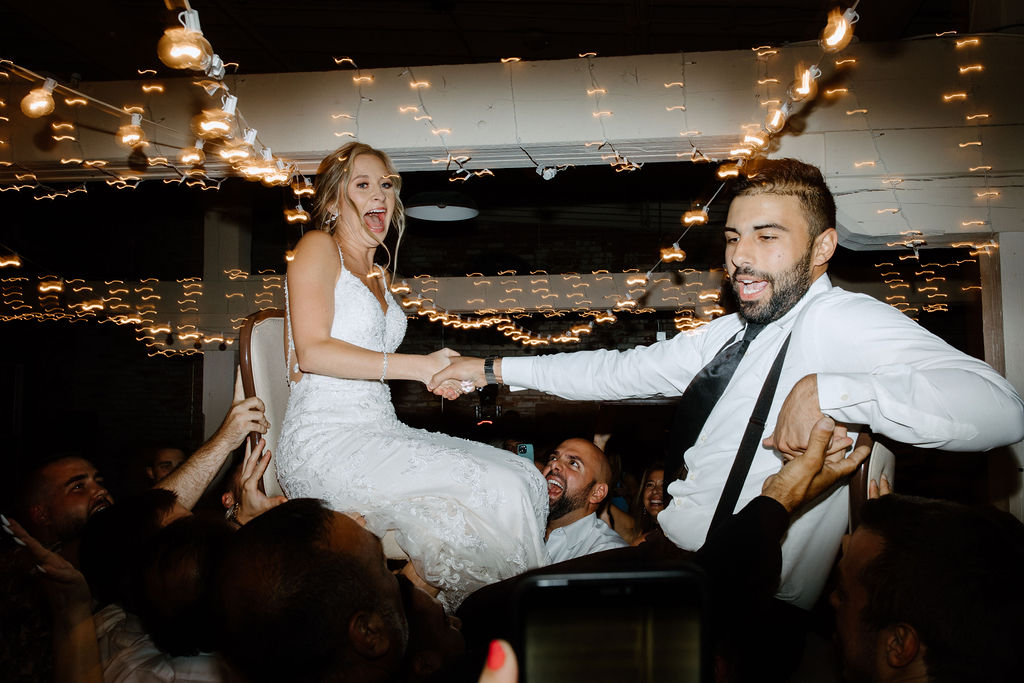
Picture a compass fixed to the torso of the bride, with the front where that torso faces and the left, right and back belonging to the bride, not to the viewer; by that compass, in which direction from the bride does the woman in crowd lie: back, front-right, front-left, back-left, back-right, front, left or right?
left

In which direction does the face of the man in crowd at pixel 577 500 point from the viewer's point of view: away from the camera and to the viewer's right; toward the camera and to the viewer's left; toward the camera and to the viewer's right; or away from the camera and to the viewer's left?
toward the camera and to the viewer's left

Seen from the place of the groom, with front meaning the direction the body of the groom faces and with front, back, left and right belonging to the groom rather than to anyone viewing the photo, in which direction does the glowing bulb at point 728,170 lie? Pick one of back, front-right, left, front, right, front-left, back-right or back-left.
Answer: back-right

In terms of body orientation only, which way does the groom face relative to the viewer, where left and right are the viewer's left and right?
facing the viewer and to the left of the viewer

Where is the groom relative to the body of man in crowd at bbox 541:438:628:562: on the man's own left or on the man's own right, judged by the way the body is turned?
on the man's own left

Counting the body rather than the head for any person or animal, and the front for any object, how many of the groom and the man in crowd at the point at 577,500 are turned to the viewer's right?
0

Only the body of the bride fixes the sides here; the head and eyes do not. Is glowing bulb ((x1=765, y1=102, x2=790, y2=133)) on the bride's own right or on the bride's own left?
on the bride's own left

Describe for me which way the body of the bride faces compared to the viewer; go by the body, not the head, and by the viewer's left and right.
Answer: facing the viewer and to the right of the viewer

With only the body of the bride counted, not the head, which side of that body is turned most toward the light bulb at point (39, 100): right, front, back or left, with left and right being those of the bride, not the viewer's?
back

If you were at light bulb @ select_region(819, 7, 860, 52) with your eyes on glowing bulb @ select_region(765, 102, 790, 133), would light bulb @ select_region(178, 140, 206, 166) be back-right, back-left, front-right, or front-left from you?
front-left

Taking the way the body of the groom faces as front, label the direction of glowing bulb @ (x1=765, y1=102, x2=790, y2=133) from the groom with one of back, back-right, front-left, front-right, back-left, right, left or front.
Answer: back-right
